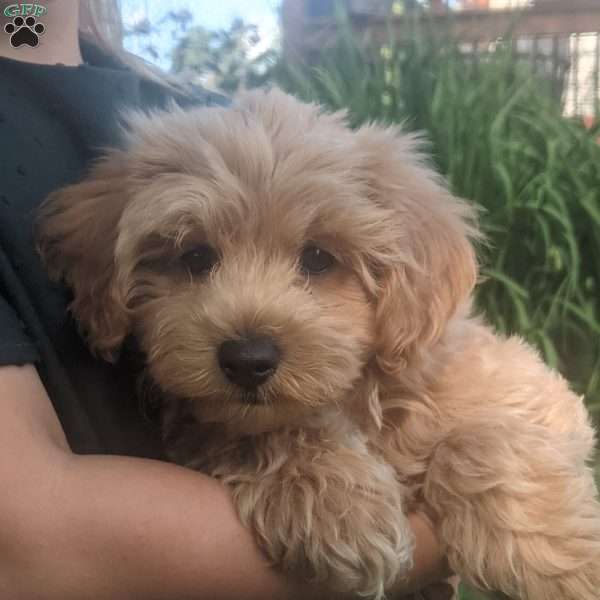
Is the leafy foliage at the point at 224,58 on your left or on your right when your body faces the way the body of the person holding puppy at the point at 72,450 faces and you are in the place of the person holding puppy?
on your left

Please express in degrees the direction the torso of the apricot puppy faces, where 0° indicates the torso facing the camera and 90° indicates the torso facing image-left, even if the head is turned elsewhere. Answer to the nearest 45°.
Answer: approximately 45°

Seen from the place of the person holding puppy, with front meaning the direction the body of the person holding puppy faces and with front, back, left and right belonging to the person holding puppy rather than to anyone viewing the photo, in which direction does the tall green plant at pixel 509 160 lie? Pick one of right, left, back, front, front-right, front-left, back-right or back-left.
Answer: left

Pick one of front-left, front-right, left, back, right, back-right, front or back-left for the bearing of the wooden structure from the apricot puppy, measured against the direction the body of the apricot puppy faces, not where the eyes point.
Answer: back

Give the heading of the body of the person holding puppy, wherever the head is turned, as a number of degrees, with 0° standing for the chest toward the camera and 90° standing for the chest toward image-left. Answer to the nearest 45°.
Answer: approximately 315°
